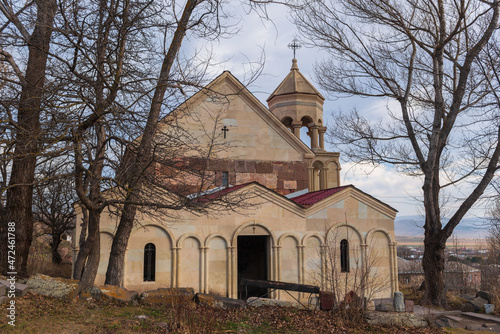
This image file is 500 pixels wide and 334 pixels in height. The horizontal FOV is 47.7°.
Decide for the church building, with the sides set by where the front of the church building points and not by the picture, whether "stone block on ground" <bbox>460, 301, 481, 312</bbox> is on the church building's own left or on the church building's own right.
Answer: on the church building's own left

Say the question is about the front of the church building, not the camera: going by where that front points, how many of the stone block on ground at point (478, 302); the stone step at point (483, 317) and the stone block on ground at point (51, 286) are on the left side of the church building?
2

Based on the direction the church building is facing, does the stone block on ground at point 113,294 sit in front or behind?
in front

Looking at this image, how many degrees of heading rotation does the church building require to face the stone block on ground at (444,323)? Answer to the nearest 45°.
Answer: approximately 45° to its left

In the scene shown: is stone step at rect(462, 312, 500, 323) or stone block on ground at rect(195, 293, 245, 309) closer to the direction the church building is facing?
the stone block on ground

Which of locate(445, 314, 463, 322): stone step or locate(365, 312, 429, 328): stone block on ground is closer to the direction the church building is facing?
the stone block on ground

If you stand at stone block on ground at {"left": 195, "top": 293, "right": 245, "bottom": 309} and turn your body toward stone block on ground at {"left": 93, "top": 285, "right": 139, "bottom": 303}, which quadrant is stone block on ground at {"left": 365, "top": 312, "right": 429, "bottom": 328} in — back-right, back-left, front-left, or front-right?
back-left

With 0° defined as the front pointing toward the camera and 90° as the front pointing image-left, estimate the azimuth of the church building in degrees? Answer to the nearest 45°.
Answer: approximately 0°

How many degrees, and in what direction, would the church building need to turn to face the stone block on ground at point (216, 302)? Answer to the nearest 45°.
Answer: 0° — it already faces it

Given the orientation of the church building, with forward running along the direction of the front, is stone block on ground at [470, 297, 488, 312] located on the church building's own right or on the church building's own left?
on the church building's own left
